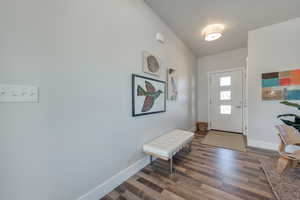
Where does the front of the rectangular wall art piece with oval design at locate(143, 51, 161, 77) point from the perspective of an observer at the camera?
facing the viewer and to the right of the viewer

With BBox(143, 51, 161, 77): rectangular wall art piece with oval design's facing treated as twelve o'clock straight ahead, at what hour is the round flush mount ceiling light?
The round flush mount ceiling light is roughly at 10 o'clock from the rectangular wall art piece with oval design.

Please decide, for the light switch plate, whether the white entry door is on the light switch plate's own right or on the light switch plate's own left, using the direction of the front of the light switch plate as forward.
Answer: on the light switch plate's own left

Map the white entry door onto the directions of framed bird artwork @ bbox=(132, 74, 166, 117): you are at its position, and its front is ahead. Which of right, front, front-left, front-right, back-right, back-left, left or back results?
left

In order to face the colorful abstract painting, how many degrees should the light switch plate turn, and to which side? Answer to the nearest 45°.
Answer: approximately 45° to its left

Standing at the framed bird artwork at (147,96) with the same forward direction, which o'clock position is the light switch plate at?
The light switch plate is roughly at 3 o'clock from the framed bird artwork.

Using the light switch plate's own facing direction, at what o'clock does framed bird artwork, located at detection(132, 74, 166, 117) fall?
The framed bird artwork is roughly at 9 o'clock from the light switch plate.

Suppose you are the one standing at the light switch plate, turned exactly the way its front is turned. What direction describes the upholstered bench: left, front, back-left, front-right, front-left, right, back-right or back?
left
